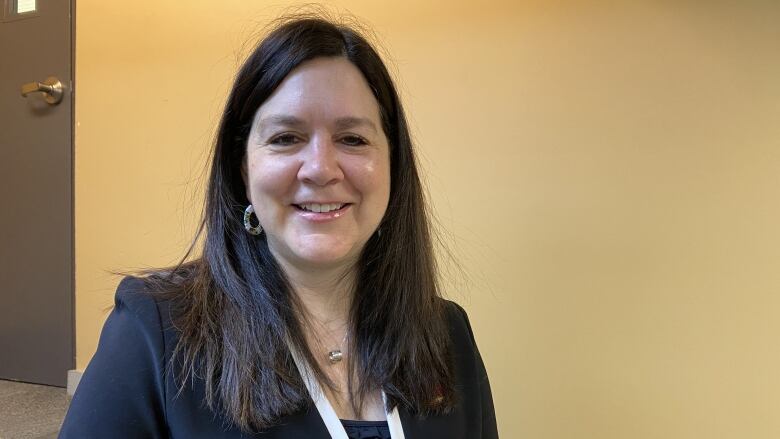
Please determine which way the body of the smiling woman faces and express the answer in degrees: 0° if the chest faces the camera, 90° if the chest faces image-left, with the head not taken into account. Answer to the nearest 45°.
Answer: approximately 315°

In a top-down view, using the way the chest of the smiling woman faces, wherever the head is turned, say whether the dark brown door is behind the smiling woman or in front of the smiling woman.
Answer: behind
